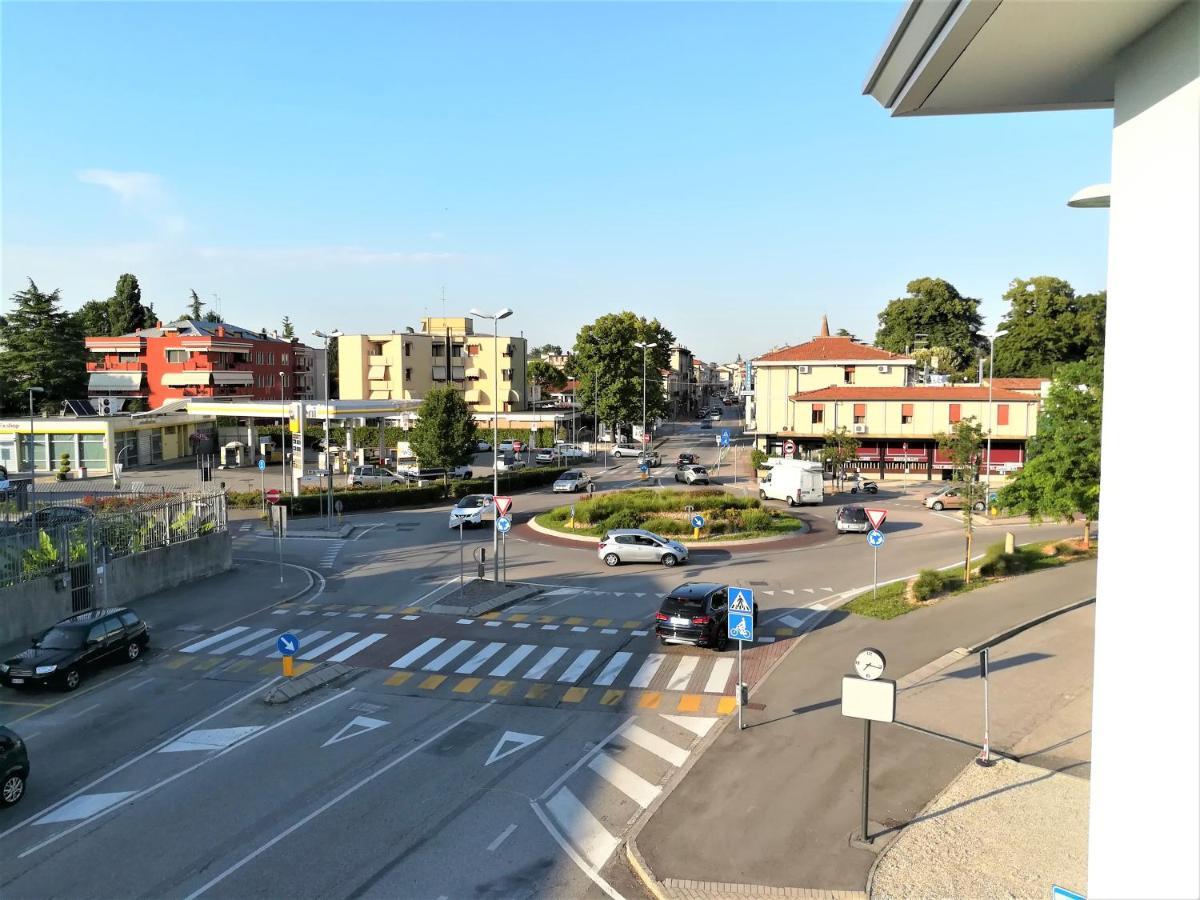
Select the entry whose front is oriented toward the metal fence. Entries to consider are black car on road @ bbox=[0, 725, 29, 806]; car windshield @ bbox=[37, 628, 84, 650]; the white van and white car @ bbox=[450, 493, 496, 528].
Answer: the white car

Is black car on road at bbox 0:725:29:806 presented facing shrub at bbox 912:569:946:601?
no

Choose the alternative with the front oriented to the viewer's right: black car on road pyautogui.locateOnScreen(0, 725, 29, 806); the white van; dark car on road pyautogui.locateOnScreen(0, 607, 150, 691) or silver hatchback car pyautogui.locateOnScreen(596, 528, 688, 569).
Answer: the silver hatchback car

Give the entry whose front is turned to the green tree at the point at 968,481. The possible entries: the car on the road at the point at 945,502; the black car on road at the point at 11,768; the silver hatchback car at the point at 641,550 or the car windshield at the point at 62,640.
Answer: the silver hatchback car

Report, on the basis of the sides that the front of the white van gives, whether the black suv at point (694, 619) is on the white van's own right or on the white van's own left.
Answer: on the white van's own left

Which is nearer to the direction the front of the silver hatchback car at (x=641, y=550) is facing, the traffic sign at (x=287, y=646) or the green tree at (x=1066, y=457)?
the green tree

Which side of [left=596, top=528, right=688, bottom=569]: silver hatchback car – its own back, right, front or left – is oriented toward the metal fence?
back

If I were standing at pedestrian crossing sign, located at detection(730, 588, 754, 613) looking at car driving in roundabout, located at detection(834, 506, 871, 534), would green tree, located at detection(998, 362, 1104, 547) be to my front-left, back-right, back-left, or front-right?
front-right

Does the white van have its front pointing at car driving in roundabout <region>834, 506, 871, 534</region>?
no

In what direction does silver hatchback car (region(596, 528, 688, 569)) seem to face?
to the viewer's right

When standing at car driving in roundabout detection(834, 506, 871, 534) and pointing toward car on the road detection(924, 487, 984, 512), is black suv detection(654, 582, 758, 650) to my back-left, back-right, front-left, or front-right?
back-right

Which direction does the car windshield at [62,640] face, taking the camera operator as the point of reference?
facing the viewer and to the left of the viewer
